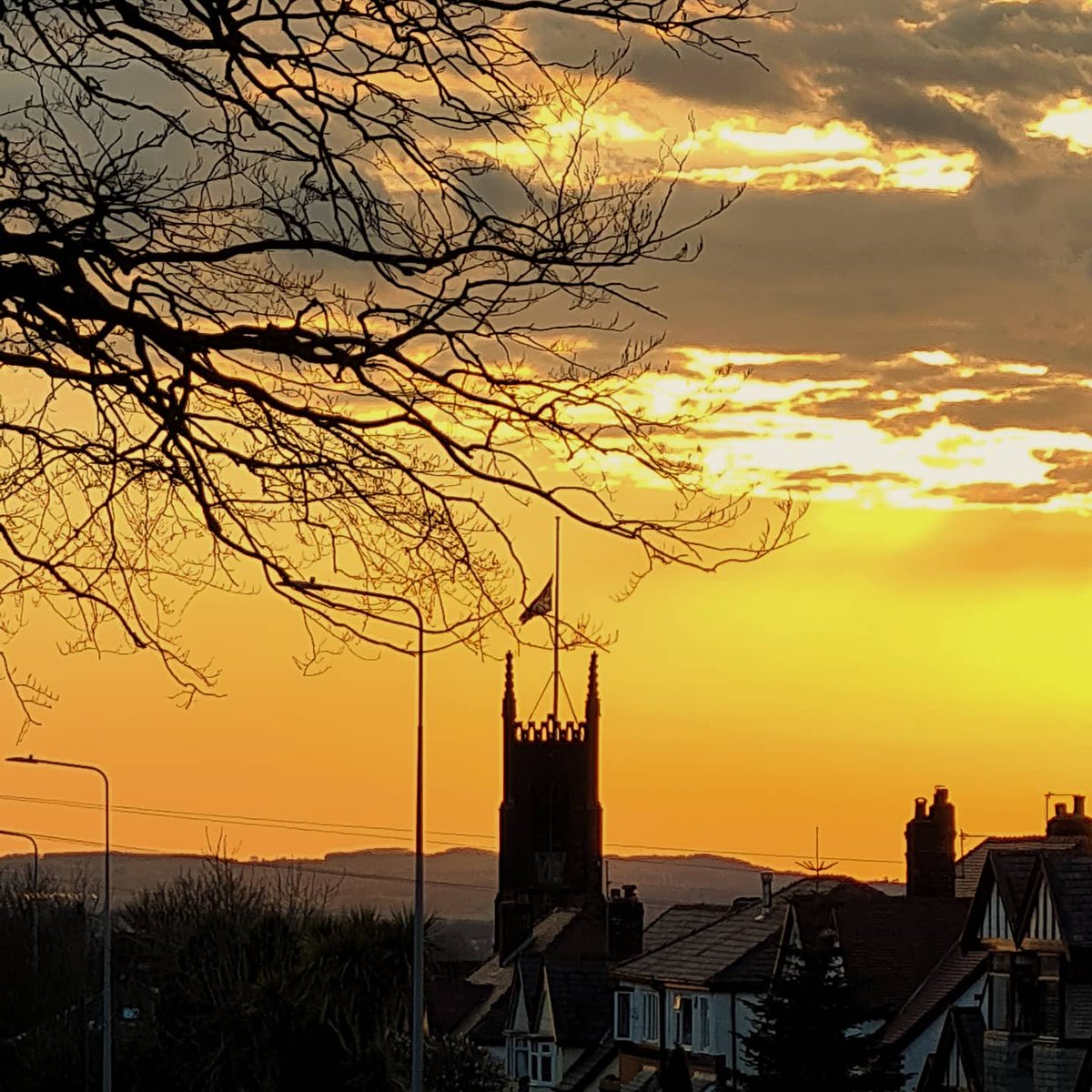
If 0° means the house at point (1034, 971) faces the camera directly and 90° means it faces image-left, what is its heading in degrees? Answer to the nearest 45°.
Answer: approximately 45°

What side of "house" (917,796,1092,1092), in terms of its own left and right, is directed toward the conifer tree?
right
